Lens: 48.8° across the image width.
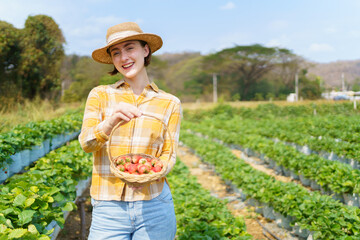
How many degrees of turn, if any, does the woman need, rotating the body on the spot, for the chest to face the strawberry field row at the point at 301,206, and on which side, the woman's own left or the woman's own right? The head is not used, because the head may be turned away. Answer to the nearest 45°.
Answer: approximately 135° to the woman's own left

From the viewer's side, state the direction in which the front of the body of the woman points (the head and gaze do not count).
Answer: toward the camera

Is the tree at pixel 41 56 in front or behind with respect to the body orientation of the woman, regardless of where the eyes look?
behind

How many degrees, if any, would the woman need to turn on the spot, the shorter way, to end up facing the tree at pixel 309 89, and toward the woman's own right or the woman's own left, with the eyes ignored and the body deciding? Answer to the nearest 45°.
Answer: approximately 135° to the woman's own left

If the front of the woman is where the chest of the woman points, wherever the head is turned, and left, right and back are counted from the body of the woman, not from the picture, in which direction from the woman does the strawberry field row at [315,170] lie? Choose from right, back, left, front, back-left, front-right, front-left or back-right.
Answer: back-left

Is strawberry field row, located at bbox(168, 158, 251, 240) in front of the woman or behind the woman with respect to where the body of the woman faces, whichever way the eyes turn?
behind

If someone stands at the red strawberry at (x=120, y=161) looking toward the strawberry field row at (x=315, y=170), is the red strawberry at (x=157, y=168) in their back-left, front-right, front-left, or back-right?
front-right
